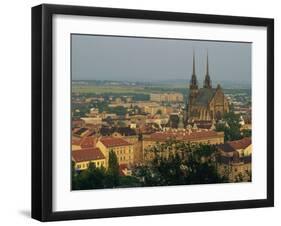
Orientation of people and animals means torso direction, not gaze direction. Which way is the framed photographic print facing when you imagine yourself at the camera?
facing the viewer and to the right of the viewer
